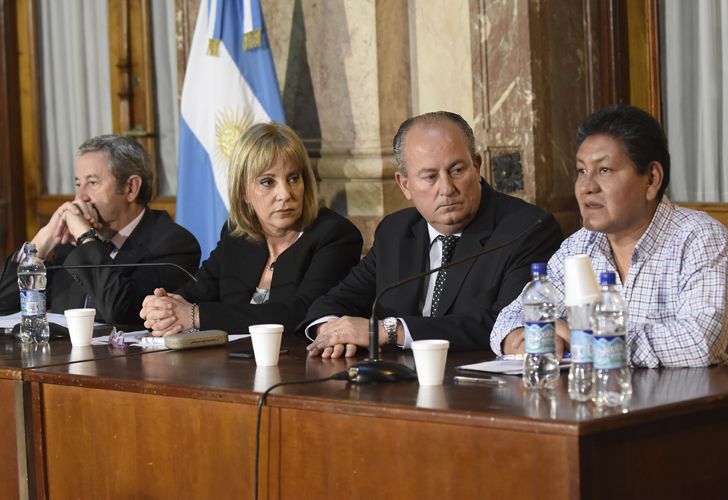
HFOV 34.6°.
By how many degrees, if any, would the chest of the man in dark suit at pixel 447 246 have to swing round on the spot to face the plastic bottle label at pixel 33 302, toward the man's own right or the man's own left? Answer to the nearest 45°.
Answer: approximately 45° to the man's own right

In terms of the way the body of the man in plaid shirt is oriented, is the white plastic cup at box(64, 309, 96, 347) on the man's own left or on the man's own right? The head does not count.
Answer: on the man's own right

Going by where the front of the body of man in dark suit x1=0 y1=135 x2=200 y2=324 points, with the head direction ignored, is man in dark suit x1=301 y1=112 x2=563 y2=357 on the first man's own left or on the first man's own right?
on the first man's own left

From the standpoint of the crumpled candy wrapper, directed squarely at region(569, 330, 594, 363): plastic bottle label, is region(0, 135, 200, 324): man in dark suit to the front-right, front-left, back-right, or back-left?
back-left

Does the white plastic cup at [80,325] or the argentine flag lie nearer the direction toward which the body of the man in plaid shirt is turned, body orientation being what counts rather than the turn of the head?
the white plastic cup

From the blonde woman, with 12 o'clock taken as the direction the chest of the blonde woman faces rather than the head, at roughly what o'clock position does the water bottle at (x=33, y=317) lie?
The water bottle is roughly at 1 o'clock from the blonde woman.

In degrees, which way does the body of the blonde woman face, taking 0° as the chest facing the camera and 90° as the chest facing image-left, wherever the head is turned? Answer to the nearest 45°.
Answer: approximately 45°

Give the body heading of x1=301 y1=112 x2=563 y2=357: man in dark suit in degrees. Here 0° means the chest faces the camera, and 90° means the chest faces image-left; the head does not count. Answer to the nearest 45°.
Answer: approximately 45°

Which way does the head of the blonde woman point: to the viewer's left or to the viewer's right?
to the viewer's right
